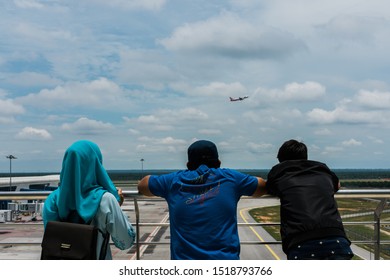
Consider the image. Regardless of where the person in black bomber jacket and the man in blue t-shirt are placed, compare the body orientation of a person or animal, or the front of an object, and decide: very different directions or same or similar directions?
same or similar directions

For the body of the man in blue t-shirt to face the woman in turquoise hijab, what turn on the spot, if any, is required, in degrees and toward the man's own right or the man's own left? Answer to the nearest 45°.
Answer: approximately 90° to the man's own left

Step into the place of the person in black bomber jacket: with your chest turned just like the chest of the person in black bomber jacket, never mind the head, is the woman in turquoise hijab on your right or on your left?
on your left

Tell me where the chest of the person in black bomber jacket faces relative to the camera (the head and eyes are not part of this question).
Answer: away from the camera

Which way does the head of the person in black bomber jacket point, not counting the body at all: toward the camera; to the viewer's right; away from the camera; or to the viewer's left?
away from the camera

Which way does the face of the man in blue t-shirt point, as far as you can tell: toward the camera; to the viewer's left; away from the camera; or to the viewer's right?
away from the camera

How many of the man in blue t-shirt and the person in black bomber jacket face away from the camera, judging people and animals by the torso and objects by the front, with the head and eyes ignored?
2

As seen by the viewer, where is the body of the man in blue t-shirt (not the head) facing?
away from the camera
